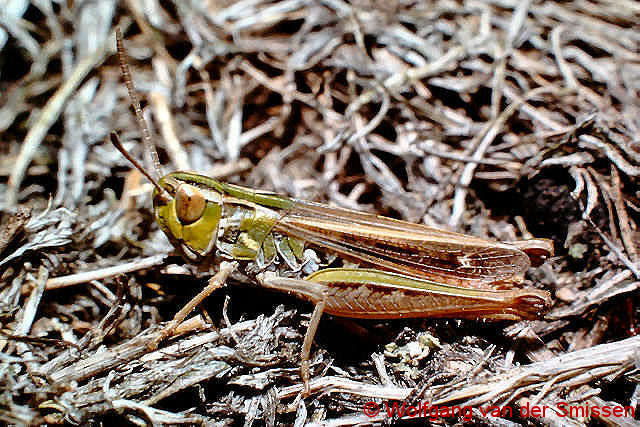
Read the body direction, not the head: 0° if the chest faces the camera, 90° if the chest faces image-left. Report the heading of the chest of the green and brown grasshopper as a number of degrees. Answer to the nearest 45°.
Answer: approximately 90°
